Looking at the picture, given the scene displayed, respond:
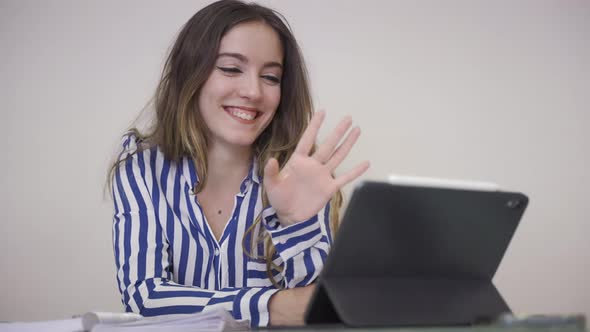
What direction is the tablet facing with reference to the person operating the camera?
facing away from the viewer and to the left of the viewer

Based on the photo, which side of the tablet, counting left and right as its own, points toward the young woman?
front

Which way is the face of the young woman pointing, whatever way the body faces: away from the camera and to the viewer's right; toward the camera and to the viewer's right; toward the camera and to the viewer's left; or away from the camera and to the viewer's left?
toward the camera and to the viewer's right

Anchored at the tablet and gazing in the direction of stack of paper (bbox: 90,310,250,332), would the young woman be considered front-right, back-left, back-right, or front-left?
front-right

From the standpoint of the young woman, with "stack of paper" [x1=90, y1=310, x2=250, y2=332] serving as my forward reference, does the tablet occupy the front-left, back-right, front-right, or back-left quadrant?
front-left

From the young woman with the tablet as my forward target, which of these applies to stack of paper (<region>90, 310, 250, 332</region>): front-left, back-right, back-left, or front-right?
front-right

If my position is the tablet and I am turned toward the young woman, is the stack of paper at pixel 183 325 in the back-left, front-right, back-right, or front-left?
front-left
